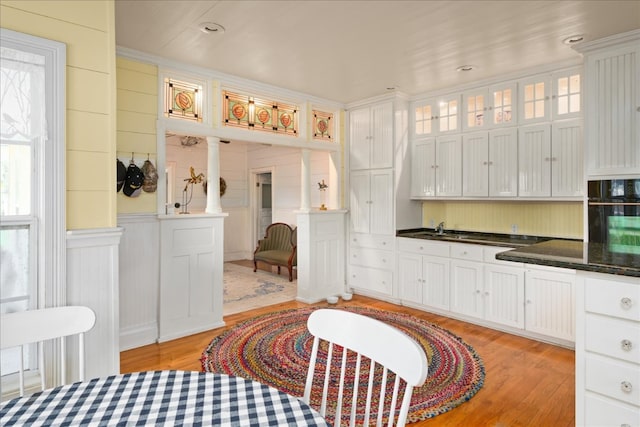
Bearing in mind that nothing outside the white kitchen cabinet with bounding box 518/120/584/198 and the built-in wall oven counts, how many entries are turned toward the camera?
2

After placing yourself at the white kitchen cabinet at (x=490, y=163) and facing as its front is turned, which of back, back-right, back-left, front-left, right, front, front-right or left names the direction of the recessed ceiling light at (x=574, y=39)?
left

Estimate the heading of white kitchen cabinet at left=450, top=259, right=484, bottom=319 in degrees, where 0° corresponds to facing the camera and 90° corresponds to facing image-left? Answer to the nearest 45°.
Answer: approximately 45°

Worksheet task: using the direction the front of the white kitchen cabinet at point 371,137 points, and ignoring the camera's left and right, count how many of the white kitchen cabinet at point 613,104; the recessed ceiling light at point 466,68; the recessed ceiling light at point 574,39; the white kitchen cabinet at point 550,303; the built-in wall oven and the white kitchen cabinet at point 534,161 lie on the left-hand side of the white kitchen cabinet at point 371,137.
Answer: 6

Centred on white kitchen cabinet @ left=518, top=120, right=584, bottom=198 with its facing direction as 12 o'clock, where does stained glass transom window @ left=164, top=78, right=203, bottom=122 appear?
The stained glass transom window is roughly at 2 o'clock from the white kitchen cabinet.
